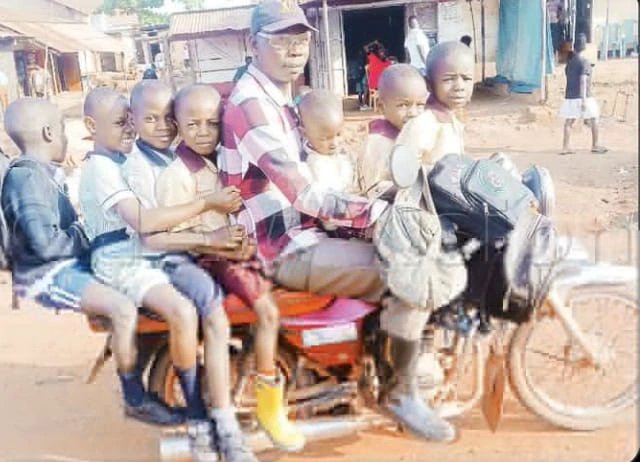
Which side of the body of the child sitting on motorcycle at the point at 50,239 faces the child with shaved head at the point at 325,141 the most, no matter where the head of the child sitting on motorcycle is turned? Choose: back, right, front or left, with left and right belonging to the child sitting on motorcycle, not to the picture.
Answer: front

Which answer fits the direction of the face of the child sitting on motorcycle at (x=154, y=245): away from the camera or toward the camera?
toward the camera

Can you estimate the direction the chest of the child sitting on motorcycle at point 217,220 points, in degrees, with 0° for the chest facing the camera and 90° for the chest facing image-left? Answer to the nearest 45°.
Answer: approximately 315°

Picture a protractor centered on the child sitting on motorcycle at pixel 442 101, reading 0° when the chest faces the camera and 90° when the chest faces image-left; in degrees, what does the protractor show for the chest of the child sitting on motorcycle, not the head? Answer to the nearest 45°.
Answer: approximately 315°

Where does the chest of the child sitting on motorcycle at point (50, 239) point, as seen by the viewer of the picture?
to the viewer's right

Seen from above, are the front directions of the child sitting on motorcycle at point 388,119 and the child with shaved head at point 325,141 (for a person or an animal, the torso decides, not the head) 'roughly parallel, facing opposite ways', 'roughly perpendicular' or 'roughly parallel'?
roughly parallel

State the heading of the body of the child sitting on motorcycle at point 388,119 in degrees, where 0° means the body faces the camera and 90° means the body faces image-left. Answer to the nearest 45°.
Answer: approximately 315°

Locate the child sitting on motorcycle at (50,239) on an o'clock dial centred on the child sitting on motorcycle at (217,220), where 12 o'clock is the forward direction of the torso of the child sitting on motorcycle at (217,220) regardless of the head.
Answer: the child sitting on motorcycle at (50,239) is roughly at 5 o'clock from the child sitting on motorcycle at (217,220).

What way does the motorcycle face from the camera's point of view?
to the viewer's right

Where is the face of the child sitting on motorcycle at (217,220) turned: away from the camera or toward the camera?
toward the camera

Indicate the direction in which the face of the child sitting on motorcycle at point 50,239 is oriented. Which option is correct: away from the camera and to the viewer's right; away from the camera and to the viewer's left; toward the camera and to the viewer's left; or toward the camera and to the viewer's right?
away from the camera and to the viewer's right
